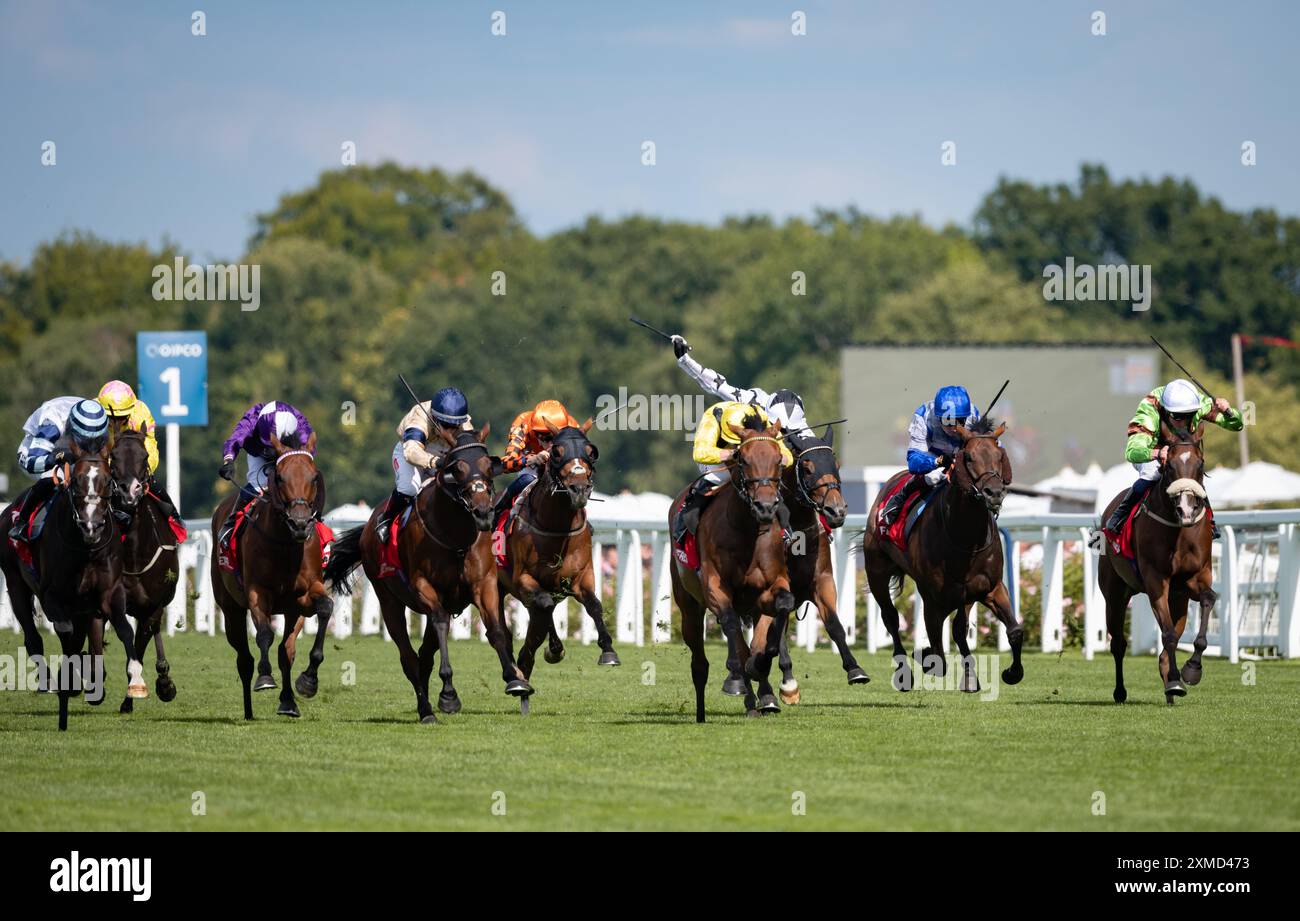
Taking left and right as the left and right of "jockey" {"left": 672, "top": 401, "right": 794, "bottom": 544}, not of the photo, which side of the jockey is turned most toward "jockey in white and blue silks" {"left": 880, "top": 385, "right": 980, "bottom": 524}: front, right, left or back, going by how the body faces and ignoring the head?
left

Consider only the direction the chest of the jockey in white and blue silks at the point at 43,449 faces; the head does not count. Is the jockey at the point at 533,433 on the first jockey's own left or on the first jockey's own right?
on the first jockey's own left

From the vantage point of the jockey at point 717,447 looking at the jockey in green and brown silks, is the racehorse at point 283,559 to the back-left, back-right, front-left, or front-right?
back-left

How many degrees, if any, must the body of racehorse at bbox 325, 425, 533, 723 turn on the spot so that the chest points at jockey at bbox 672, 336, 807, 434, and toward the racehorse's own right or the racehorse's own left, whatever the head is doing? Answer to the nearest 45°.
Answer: approximately 45° to the racehorse's own left

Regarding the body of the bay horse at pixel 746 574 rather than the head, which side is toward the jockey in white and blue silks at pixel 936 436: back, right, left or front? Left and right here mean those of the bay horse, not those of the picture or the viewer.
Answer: left

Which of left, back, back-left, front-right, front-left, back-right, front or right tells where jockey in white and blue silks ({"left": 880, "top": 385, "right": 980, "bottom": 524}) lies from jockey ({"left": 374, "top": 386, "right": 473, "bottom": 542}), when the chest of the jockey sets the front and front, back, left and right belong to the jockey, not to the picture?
front-left

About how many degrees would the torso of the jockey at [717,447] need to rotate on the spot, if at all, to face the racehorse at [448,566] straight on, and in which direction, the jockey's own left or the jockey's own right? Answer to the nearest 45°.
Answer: approximately 135° to the jockey's own right

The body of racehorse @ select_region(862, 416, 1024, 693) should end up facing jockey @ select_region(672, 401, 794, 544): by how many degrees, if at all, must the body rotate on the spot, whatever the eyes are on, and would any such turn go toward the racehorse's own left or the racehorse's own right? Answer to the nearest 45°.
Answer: approximately 90° to the racehorse's own right

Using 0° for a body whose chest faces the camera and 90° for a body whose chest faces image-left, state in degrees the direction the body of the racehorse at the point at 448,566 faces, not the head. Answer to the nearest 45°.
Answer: approximately 315°

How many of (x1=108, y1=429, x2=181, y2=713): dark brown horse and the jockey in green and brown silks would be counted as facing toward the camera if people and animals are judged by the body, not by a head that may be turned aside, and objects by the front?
2

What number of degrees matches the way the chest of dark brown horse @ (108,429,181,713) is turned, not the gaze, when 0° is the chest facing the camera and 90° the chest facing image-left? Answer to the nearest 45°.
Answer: approximately 0°

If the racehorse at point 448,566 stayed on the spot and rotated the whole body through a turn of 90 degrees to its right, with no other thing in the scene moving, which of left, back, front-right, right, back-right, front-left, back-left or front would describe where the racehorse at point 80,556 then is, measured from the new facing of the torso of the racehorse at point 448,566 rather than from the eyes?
front-right
